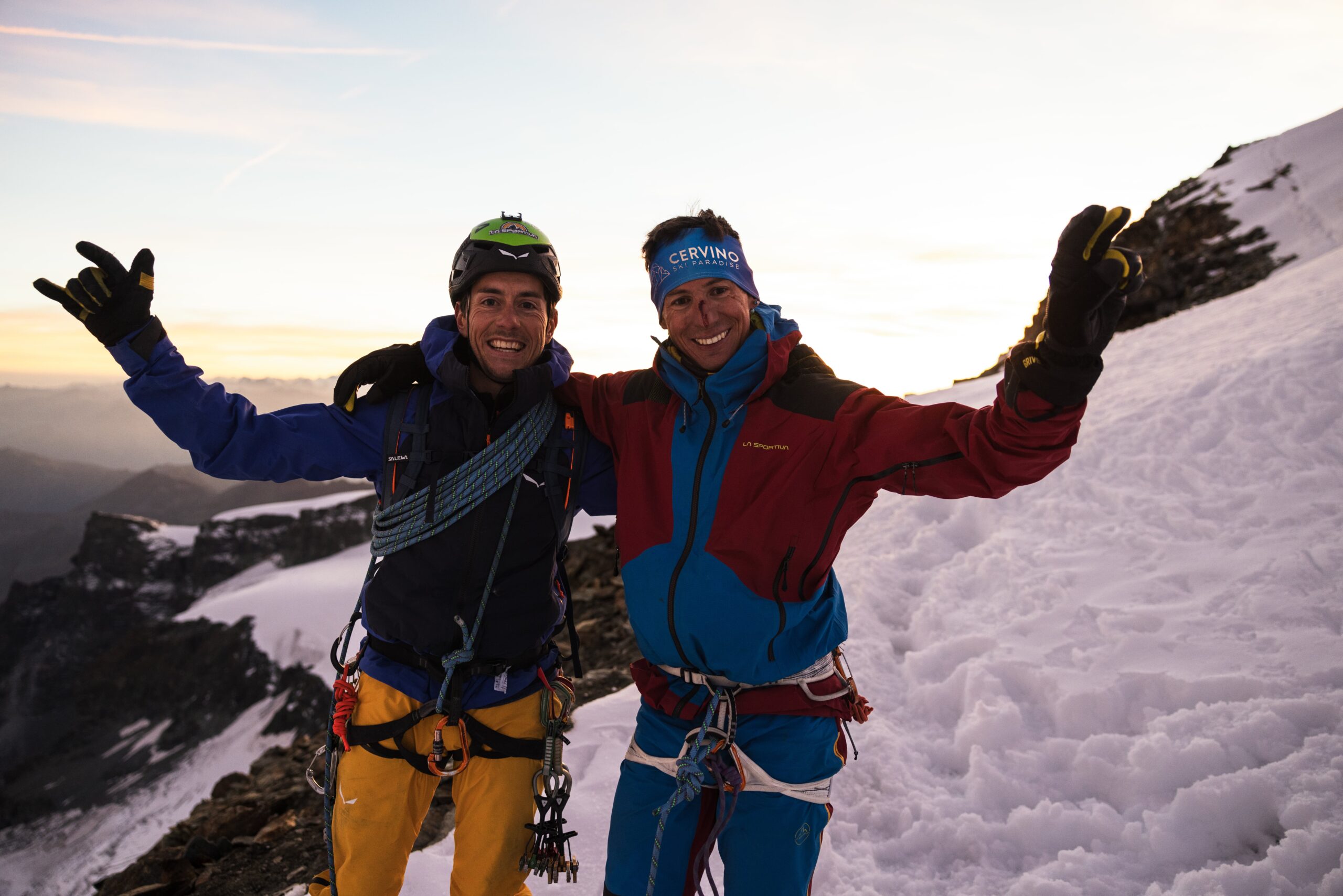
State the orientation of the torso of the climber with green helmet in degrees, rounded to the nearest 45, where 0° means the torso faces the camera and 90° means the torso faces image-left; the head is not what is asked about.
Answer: approximately 0°

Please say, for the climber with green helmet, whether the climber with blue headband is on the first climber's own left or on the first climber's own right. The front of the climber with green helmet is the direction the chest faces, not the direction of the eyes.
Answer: on the first climber's own left
